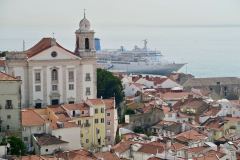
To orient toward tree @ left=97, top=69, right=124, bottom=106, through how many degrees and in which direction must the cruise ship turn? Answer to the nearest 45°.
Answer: approximately 90° to its right

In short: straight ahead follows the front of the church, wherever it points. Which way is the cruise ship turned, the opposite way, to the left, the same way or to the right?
to the left

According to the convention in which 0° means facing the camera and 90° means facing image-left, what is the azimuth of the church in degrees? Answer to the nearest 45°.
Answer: approximately 0°

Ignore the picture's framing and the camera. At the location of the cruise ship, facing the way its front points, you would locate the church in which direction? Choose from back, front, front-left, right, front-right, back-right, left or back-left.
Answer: right

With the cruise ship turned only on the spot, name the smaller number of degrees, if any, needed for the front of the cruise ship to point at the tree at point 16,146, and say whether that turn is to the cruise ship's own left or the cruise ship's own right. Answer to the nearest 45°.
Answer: approximately 90° to the cruise ship's own right

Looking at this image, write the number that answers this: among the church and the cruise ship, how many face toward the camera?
1

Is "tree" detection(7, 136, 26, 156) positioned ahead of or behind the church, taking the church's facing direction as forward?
ahead

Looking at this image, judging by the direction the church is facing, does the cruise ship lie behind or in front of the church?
behind

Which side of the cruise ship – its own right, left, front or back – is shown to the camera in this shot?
right
